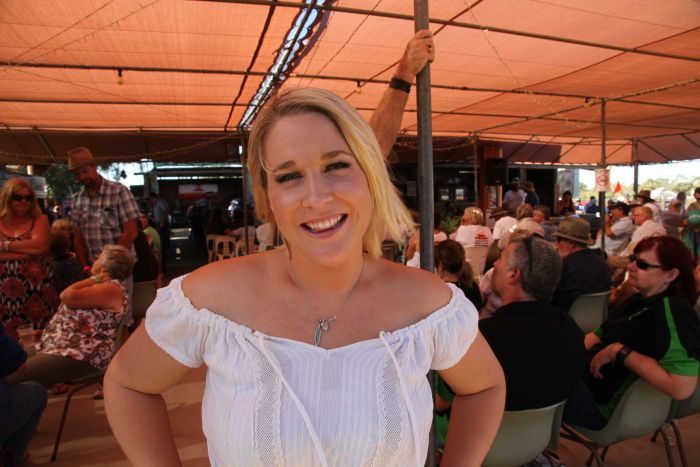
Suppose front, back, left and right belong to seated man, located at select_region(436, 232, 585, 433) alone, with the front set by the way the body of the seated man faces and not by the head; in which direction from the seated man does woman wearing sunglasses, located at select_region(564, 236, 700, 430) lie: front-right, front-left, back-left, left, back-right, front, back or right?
right

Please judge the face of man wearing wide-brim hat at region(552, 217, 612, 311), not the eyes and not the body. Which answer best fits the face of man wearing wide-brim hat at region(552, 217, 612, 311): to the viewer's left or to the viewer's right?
to the viewer's left

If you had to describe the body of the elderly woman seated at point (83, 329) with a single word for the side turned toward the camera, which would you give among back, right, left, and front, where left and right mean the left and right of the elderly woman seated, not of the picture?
left

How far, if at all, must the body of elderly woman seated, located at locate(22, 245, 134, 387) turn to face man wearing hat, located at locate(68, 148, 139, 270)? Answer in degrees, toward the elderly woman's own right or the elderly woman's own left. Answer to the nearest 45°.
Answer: approximately 90° to the elderly woman's own right
